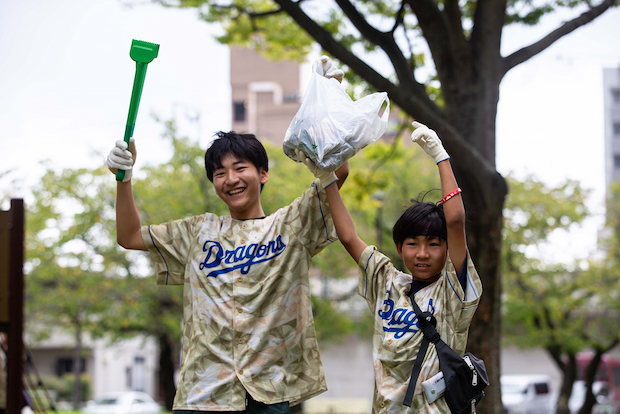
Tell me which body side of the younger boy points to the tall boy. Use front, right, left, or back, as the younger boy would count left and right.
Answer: right

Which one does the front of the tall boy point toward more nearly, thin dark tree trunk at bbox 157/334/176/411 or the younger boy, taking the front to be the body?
the younger boy

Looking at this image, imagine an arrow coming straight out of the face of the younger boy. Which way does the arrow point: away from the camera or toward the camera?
toward the camera

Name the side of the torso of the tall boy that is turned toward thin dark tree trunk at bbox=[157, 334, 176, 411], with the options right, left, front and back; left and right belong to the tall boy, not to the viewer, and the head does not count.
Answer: back

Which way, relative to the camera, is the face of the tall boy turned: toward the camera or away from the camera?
toward the camera

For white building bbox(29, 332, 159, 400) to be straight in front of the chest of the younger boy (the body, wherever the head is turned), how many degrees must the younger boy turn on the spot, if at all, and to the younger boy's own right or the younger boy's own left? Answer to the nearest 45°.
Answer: approximately 135° to the younger boy's own right

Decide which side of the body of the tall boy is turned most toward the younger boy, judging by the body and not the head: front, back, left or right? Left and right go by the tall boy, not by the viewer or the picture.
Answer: left

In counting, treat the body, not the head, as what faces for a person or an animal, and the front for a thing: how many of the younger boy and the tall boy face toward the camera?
2

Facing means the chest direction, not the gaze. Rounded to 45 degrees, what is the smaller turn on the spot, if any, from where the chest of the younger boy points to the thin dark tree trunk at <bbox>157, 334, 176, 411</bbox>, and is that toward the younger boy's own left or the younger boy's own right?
approximately 135° to the younger boy's own right

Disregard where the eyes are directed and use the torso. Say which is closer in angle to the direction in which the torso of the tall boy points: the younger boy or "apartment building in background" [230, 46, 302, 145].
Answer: the younger boy

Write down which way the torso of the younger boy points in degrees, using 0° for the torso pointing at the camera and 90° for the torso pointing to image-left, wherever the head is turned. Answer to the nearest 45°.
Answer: approximately 0°

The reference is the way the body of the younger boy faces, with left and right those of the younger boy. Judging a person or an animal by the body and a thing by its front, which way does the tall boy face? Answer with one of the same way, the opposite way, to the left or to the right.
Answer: the same way

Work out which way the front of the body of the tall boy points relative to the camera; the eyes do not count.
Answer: toward the camera
